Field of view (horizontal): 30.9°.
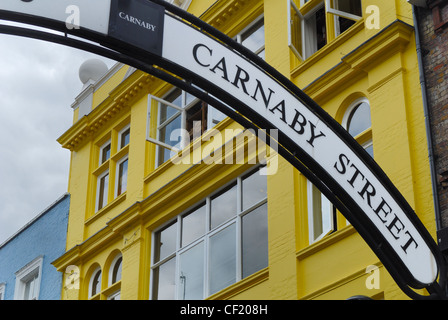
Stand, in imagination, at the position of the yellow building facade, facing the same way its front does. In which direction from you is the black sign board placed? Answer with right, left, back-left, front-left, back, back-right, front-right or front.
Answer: front-left

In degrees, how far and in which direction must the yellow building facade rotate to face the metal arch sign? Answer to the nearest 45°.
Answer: approximately 45° to its left

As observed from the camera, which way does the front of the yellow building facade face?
facing the viewer and to the left of the viewer
